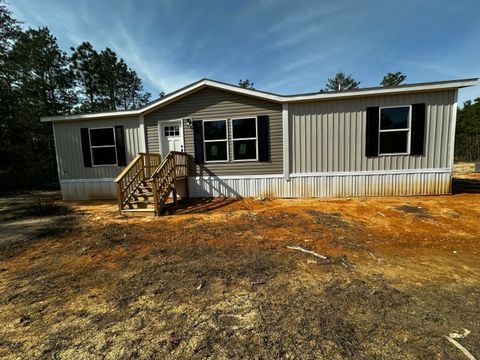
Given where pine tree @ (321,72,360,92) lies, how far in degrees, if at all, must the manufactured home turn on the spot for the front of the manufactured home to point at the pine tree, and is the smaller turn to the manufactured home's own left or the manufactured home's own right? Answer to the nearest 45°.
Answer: approximately 135° to the manufactured home's own left

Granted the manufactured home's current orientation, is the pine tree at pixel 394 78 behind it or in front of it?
behind

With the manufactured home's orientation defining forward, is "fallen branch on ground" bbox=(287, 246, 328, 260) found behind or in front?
in front

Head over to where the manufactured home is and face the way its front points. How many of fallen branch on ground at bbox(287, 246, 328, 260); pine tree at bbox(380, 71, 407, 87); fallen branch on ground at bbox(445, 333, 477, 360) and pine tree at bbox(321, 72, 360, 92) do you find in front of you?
2

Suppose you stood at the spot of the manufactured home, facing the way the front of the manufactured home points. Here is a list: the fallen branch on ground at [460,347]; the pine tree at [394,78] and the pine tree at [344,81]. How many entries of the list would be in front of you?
1

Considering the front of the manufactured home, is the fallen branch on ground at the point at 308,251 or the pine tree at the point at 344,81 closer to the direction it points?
the fallen branch on ground

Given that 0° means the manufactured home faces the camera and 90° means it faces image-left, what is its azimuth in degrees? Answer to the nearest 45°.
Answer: approximately 0°

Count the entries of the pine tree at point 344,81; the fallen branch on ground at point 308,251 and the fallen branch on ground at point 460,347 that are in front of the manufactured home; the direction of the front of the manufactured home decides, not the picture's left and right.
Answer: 2

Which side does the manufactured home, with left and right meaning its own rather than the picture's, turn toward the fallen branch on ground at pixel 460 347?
front

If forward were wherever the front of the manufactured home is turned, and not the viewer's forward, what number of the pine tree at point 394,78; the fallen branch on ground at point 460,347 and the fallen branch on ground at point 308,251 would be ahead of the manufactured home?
2

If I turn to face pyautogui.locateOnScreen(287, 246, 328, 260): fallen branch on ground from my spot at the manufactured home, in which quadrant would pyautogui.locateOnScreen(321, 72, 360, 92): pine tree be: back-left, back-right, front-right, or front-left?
back-left
